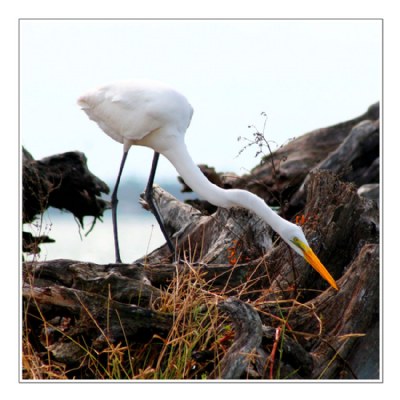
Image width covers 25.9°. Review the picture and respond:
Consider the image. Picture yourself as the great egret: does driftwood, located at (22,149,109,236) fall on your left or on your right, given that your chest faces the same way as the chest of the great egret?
on your left

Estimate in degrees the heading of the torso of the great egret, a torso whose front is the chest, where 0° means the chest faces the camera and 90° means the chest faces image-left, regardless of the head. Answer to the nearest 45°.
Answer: approximately 270°
